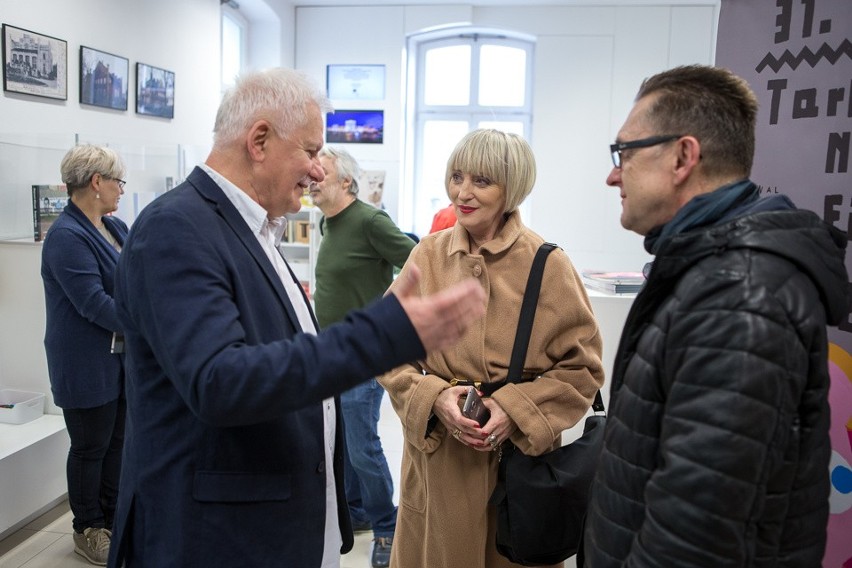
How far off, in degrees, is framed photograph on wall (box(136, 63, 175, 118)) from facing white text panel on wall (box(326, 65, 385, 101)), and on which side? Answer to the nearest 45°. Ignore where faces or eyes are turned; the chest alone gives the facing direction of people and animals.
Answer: approximately 90° to its left

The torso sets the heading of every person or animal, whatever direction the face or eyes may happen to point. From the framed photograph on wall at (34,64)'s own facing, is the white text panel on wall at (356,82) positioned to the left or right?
on its left

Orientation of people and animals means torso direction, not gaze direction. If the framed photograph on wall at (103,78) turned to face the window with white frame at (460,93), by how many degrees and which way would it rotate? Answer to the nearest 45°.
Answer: approximately 90° to its left

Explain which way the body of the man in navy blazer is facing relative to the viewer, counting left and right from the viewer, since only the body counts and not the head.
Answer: facing to the right of the viewer

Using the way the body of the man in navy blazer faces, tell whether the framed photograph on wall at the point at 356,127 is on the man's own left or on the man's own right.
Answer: on the man's own left

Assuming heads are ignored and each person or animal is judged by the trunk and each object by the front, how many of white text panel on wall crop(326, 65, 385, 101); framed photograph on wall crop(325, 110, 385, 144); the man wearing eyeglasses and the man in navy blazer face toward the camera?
2

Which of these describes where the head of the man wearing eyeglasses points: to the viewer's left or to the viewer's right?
to the viewer's left

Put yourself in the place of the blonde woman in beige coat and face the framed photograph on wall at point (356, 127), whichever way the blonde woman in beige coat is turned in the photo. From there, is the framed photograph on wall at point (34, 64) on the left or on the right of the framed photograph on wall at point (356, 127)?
left
